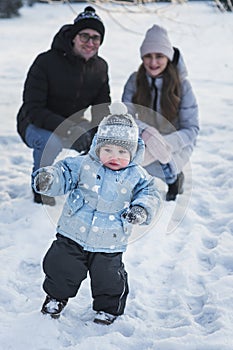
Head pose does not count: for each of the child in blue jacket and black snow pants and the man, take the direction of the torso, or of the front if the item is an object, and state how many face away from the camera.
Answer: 0

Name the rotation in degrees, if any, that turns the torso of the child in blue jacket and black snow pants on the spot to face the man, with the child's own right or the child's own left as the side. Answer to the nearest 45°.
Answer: approximately 180°

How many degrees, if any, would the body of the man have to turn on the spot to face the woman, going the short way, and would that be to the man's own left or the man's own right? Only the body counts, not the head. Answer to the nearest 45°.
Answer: approximately 45° to the man's own left

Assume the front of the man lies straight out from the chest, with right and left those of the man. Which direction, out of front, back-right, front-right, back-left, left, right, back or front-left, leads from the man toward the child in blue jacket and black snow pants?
front-right

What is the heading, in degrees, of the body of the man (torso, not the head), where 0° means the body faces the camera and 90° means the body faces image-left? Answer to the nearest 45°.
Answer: approximately 315°

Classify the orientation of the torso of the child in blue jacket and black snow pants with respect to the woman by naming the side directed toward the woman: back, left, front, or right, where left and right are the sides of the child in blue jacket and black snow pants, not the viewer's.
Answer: back
